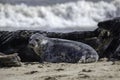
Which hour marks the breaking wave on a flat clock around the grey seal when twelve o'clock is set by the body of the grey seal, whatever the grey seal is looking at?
The breaking wave is roughly at 3 o'clock from the grey seal.

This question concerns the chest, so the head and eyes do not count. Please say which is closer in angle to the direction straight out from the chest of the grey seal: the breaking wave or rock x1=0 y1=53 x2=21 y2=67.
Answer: the rock

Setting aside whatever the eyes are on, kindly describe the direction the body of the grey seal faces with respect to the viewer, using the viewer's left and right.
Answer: facing to the left of the viewer
